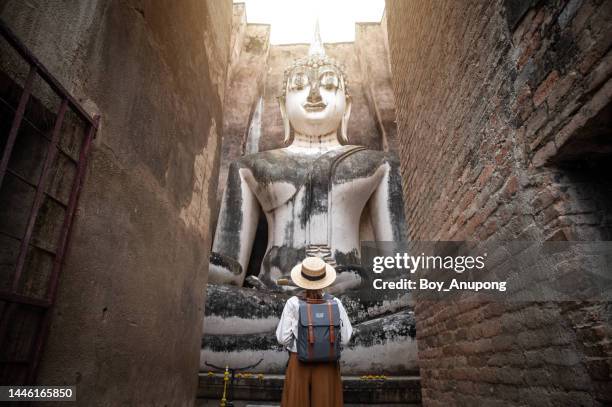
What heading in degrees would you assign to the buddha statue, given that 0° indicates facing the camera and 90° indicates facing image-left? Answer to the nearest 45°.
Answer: approximately 0°

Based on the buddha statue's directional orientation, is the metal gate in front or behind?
in front
